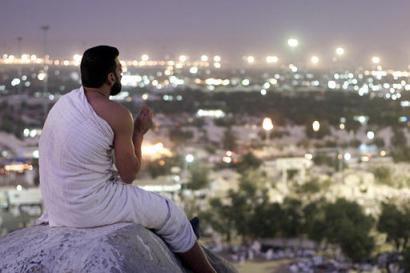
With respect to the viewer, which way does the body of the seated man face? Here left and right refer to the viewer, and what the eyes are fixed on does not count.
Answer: facing away from the viewer and to the right of the viewer

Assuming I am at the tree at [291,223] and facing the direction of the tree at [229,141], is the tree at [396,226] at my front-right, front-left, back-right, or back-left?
back-right

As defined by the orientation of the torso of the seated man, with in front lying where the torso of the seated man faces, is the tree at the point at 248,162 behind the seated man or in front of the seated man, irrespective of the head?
in front

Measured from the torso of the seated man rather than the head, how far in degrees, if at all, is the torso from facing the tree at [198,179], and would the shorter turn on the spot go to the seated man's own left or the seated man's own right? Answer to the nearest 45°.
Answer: approximately 45° to the seated man's own left

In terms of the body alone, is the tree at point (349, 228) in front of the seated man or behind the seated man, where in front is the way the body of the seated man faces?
in front

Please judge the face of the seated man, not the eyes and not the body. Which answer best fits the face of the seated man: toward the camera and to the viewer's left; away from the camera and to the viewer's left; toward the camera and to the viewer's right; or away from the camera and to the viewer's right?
away from the camera and to the viewer's right

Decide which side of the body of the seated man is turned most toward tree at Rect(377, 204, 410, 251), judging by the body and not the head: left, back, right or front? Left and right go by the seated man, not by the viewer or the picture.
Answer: front

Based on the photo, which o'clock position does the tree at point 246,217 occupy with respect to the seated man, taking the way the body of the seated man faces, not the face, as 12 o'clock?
The tree is roughly at 11 o'clock from the seated man.

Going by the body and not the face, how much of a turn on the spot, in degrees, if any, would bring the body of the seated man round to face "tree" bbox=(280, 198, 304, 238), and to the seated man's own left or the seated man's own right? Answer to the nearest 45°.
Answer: approximately 45° to the seated man's own left
